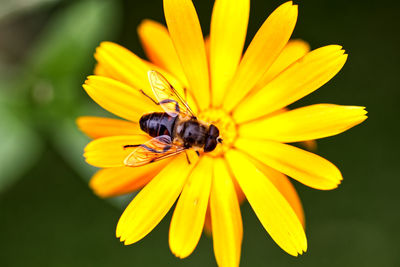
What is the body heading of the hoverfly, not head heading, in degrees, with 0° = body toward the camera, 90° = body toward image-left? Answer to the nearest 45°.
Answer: approximately 270°
